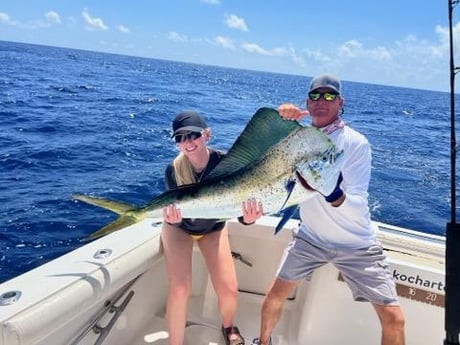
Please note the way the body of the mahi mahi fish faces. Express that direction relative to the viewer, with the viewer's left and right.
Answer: facing to the right of the viewer

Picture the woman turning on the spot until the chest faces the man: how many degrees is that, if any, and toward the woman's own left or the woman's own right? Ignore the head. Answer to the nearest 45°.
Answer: approximately 90° to the woman's own left
